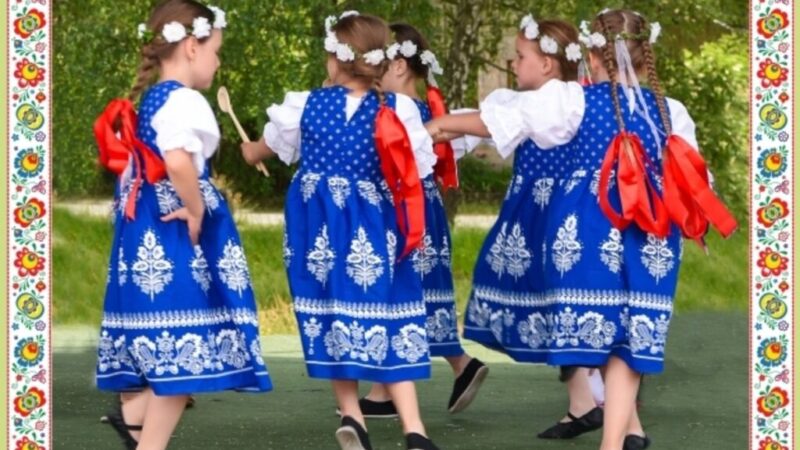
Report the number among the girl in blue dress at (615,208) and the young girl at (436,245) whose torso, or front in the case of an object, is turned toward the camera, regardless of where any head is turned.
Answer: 0

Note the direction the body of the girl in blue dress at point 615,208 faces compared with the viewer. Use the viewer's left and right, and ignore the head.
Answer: facing away from the viewer and to the left of the viewer

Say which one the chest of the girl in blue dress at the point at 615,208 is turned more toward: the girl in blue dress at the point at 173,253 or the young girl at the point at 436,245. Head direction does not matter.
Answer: the young girl

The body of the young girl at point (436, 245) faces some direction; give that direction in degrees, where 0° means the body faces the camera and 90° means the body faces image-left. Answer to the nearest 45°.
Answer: approximately 90°

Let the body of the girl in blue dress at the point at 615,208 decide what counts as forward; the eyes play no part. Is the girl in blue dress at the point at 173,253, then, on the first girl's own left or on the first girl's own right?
on the first girl's own left
